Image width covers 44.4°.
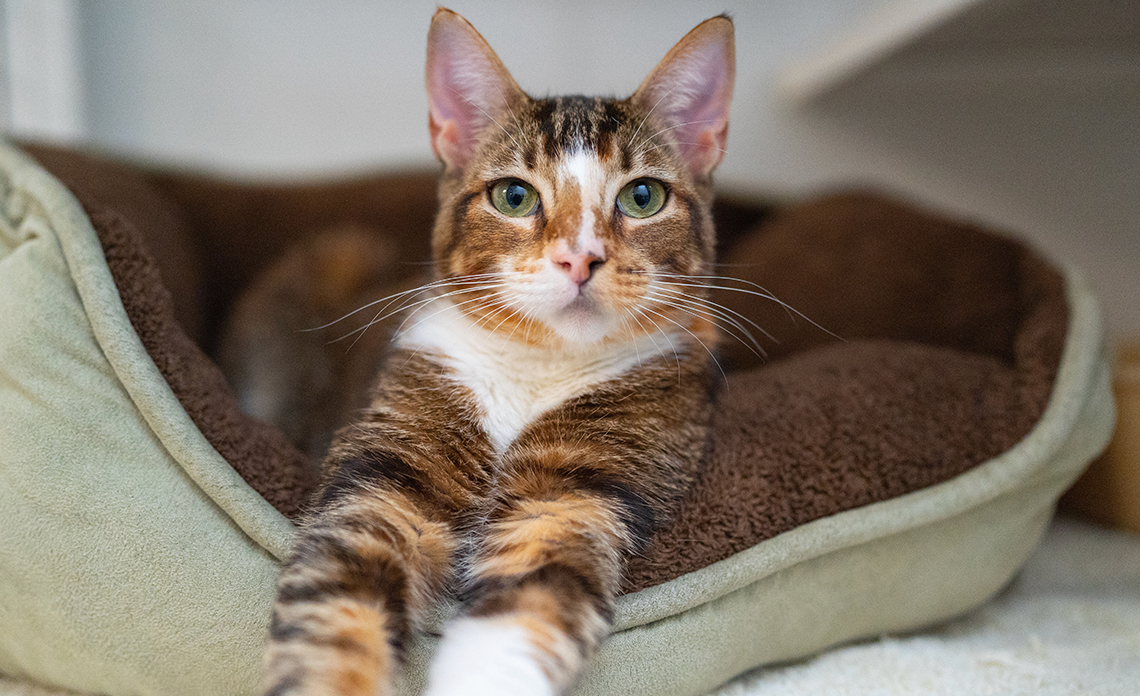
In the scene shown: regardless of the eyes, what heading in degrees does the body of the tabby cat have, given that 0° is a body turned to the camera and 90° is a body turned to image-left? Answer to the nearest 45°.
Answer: approximately 0°
